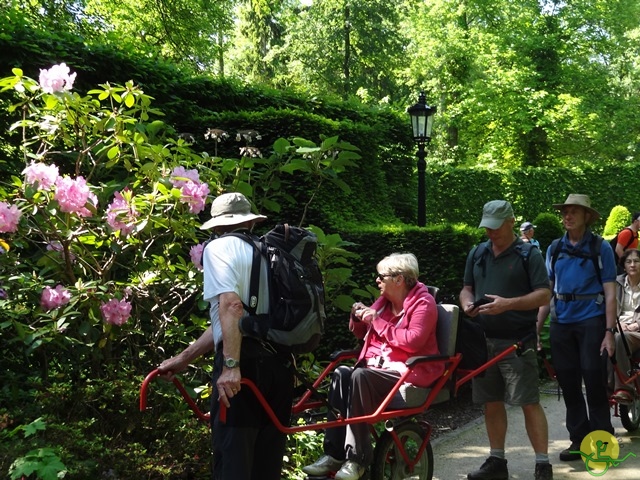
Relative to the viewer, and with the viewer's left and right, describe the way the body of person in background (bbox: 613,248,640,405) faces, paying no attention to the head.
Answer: facing the viewer and to the left of the viewer

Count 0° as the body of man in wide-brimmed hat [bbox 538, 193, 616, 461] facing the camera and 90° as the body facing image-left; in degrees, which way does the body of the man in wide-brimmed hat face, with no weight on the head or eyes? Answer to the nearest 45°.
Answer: approximately 45°

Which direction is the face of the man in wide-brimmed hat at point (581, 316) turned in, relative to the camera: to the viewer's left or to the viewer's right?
to the viewer's left

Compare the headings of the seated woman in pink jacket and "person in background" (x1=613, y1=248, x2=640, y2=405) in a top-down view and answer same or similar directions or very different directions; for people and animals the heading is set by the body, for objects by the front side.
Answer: same or similar directions

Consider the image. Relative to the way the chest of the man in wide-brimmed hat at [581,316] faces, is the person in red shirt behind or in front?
behind

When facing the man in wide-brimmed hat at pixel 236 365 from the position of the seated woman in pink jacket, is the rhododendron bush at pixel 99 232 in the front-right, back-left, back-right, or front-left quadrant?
front-right
